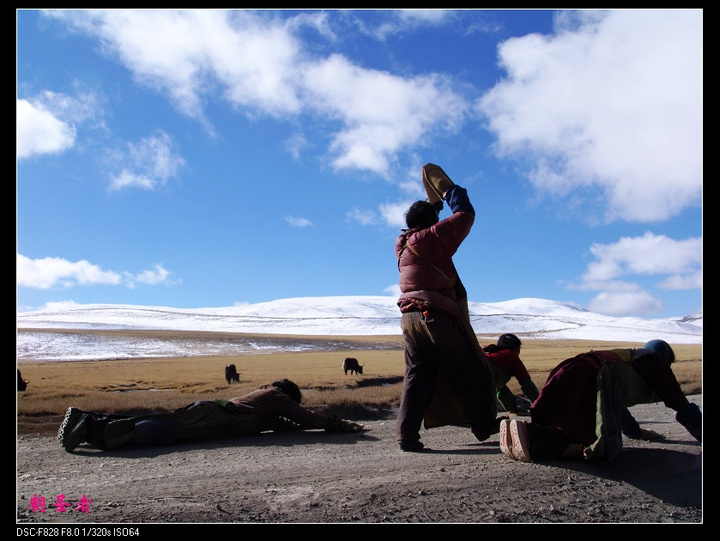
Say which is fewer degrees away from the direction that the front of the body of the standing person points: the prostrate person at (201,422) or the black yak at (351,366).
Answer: the black yak

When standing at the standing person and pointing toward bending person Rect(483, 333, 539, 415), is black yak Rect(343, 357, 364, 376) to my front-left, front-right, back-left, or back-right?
front-left

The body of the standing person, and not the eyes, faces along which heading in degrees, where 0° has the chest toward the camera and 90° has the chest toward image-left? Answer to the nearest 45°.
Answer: approximately 225°

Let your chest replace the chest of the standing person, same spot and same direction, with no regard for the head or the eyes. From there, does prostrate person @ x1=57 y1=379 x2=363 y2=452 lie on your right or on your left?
on your left

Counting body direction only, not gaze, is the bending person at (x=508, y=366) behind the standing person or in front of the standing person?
in front

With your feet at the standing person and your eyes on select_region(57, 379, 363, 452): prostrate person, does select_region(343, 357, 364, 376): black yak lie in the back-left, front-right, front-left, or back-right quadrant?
front-right

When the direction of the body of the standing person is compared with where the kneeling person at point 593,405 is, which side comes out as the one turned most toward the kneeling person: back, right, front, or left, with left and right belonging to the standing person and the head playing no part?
front

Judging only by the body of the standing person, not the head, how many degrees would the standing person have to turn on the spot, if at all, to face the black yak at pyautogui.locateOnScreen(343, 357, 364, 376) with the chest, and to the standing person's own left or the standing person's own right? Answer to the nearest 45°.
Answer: approximately 45° to the standing person's own left
